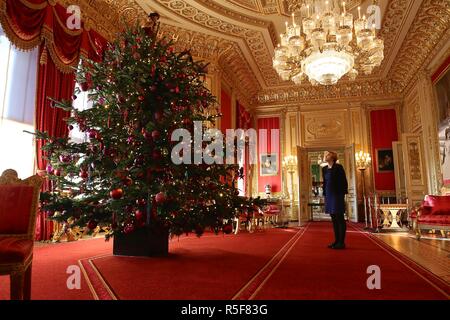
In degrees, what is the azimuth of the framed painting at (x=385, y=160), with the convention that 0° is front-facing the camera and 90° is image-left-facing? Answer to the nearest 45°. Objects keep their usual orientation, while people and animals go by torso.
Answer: approximately 0°

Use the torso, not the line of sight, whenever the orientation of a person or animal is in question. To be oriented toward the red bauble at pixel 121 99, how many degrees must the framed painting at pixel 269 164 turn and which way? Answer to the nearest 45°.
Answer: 0° — it already faces it

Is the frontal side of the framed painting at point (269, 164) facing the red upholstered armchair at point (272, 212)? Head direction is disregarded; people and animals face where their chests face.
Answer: yes

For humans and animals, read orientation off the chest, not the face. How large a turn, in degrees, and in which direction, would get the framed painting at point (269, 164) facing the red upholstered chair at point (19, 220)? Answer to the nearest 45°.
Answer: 0° — it already faces it

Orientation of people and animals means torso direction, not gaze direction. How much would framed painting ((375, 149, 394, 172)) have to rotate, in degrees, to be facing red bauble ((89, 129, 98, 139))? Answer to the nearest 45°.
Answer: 0° — it already faces it

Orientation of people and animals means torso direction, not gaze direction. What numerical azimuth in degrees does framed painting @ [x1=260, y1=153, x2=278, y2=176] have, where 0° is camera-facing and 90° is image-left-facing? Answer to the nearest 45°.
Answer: approximately 0°

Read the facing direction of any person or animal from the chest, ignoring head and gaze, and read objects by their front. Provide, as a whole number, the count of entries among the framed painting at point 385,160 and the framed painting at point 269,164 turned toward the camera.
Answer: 2

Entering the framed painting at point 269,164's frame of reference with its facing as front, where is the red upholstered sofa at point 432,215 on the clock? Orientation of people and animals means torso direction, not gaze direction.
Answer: The red upholstered sofa is roughly at 11 o'clock from the framed painting.

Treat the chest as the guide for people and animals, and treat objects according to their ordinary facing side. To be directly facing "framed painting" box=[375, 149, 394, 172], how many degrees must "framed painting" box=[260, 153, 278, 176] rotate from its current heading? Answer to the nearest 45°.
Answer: approximately 90° to its left
